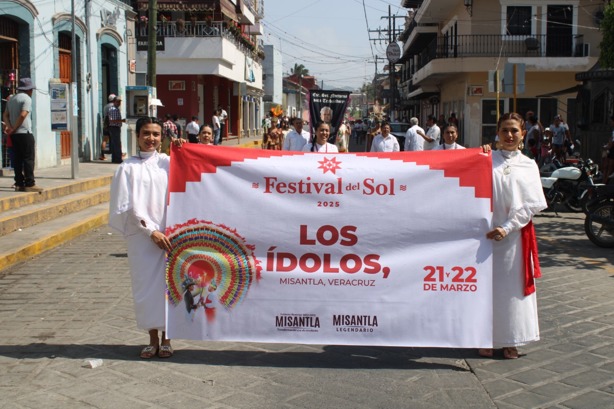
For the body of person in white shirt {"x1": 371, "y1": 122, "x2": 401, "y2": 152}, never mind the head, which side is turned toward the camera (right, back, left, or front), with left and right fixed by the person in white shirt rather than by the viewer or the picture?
front

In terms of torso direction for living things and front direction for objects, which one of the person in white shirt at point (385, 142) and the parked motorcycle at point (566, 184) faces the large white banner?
the person in white shirt

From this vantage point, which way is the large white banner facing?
toward the camera

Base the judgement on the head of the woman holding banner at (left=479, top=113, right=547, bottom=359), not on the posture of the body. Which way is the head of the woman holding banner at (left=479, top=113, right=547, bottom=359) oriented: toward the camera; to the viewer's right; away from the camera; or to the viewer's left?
toward the camera

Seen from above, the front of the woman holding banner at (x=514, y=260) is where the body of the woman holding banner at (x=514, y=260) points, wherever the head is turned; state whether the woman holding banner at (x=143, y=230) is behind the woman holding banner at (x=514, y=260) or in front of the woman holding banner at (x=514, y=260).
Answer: in front

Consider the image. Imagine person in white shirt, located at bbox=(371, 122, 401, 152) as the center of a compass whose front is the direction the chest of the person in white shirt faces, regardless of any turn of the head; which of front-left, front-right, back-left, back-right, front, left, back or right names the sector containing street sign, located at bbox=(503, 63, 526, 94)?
back-left

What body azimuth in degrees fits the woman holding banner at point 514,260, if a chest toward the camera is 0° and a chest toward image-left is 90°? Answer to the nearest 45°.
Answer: approximately 45°

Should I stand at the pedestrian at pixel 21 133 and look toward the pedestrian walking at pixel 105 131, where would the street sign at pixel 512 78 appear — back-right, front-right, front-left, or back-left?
front-right

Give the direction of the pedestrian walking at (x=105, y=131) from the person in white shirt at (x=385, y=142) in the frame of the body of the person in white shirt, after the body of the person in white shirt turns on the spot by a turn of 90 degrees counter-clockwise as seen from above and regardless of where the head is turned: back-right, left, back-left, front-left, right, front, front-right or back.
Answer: back-left

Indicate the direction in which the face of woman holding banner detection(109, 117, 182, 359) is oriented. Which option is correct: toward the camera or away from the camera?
toward the camera

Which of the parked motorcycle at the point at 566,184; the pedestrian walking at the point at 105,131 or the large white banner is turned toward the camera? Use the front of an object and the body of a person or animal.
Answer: the large white banner

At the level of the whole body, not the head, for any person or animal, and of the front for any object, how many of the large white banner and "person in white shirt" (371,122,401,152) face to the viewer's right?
0

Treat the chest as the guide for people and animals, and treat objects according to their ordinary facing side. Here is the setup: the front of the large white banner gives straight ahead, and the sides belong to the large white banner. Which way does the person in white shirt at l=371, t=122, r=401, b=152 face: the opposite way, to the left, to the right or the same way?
the same way
